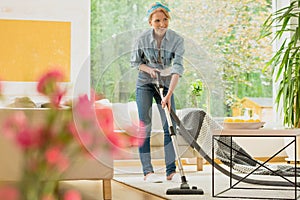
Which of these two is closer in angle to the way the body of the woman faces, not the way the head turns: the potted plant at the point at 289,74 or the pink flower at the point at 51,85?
the pink flower

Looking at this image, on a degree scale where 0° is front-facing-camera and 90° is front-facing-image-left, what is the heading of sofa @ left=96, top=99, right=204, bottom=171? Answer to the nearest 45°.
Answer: approximately 0°

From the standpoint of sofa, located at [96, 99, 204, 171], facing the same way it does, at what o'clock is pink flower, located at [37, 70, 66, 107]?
The pink flower is roughly at 12 o'clock from the sofa.

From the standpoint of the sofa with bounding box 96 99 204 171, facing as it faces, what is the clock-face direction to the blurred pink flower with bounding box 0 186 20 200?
The blurred pink flower is roughly at 12 o'clock from the sofa.

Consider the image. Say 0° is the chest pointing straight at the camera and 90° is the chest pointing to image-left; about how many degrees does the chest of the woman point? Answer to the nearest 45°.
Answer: approximately 0°

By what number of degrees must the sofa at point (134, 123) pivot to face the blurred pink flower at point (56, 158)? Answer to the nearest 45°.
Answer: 0° — it already faces it
